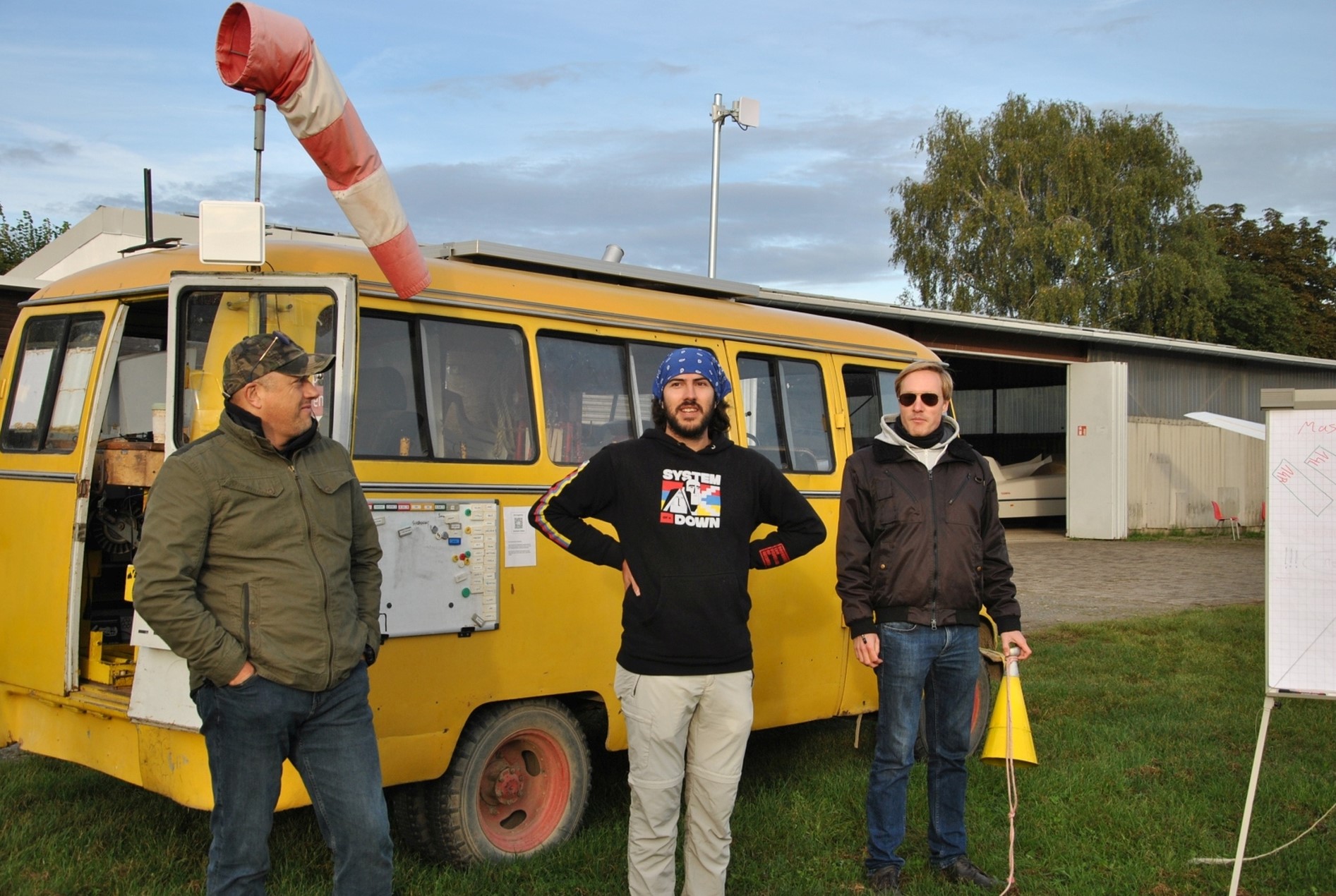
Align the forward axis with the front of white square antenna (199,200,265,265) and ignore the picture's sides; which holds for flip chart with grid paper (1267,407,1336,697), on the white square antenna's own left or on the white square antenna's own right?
on the white square antenna's own left

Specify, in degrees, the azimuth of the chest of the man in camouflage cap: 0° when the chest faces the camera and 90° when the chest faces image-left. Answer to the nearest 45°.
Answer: approximately 315°

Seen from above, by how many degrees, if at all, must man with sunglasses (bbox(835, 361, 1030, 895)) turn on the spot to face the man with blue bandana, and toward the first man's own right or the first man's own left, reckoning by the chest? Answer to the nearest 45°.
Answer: approximately 45° to the first man's own right

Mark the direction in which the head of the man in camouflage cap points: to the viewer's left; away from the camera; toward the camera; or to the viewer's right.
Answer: to the viewer's right

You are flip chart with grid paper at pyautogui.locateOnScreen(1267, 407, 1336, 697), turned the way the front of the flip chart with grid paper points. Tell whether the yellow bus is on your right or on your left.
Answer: on your right

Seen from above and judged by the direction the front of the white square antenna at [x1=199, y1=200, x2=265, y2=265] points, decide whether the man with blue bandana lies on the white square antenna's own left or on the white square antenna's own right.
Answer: on the white square antenna's own left
